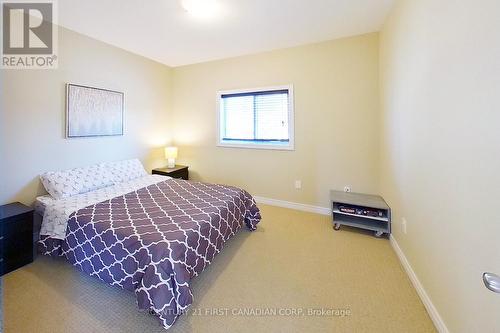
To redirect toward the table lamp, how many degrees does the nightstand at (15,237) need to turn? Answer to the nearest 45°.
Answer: approximately 90° to its left

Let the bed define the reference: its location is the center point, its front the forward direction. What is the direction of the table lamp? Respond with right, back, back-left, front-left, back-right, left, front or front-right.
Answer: back-left

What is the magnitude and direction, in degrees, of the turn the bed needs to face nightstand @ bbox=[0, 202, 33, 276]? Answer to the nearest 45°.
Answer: approximately 180°

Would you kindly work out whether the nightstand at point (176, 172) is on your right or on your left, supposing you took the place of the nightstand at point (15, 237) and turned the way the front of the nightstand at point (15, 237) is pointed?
on your left

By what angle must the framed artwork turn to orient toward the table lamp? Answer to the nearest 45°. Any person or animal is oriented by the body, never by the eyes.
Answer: approximately 90° to its left

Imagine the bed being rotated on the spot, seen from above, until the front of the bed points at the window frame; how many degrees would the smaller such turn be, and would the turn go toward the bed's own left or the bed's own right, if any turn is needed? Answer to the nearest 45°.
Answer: approximately 90° to the bed's own left

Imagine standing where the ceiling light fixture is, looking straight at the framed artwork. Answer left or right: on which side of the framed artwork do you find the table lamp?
right
